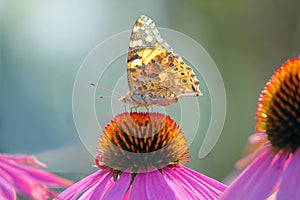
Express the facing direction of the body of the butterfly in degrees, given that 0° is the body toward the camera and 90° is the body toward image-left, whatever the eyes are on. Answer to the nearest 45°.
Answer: approximately 90°
